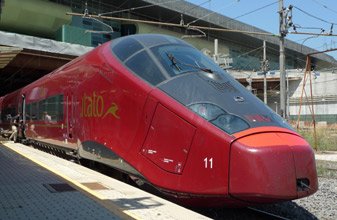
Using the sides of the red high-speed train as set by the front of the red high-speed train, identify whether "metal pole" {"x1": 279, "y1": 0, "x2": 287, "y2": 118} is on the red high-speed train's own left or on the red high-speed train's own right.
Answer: on the red high-speed train's own left

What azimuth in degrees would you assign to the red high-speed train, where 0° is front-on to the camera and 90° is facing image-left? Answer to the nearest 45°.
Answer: approximately 315°
